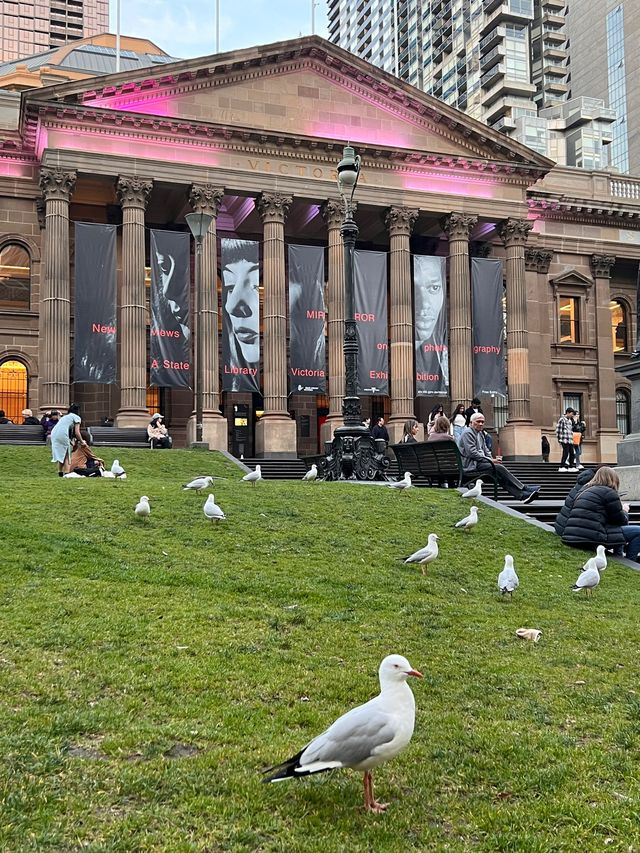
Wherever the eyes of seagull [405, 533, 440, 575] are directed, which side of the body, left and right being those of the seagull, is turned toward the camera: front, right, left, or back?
right

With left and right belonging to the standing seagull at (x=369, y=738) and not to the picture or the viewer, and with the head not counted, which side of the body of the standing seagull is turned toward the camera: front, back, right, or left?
right

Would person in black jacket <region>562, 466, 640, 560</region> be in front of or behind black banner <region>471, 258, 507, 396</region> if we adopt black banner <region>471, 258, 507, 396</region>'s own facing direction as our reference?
in front

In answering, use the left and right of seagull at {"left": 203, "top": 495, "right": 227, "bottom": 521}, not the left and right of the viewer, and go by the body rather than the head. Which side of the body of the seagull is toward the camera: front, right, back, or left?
left

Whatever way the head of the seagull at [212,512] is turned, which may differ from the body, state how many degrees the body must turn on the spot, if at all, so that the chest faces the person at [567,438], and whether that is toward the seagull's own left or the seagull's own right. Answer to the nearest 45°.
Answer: approximately 135° to the seagull's own right

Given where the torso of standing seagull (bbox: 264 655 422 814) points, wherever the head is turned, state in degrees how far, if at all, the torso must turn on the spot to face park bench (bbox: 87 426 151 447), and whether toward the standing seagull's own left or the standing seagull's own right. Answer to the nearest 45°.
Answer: approximately 90° to the standing seagull's own left

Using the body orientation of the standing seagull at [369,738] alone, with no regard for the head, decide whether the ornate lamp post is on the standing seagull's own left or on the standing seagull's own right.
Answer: on the standing seagull's own left
